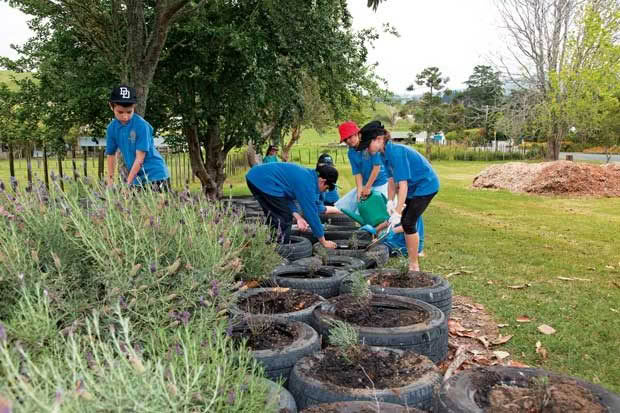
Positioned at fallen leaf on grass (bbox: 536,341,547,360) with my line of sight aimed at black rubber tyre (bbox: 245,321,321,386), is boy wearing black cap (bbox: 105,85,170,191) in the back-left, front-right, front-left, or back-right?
front-right

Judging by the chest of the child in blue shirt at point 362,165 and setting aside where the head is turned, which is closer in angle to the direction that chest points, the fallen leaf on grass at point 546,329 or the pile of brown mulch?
the fallen leaf on grass

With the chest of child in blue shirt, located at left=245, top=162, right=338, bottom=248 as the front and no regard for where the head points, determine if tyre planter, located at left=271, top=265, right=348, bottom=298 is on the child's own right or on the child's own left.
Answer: on the child's own right

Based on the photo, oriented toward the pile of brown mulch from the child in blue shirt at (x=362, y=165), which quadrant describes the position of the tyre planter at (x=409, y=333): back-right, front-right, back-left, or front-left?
back-right

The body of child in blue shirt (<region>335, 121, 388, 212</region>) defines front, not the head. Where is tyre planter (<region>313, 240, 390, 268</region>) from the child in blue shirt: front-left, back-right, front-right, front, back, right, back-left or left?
front-left

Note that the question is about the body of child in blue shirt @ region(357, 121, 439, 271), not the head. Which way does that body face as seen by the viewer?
to the viewer's left

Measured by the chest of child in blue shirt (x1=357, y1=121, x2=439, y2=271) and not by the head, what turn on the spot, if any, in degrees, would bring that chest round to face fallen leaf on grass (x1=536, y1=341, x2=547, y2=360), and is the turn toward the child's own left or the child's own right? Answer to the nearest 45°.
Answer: approximately 135° to the child's own left

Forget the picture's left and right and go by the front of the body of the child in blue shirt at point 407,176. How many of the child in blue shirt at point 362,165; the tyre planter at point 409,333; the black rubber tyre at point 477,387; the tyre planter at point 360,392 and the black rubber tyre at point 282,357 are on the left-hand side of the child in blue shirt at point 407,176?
4

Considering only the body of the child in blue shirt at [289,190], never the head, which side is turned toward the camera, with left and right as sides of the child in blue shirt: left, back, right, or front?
right

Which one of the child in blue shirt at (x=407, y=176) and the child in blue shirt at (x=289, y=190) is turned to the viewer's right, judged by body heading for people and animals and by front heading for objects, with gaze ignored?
the child in blue shirt at (x=289, y=190)

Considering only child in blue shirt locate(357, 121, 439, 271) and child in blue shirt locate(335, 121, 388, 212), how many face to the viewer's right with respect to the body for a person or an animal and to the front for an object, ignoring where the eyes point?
0

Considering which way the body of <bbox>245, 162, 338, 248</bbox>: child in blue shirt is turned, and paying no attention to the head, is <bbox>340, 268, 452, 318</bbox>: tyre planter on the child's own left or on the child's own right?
on the child's own right

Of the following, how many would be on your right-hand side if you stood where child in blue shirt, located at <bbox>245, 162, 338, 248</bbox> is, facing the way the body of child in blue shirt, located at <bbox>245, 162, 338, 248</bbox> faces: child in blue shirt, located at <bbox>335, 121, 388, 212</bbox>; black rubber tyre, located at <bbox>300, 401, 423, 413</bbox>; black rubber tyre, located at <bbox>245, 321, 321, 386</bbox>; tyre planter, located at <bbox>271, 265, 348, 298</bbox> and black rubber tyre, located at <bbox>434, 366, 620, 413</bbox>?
4

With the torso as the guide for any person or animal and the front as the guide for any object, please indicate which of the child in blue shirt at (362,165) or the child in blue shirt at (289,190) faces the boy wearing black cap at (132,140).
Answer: the child in blue shirt at (362,165)

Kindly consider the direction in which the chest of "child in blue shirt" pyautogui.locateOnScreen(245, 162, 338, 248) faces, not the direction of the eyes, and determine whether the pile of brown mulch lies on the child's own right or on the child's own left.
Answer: on the child's own left

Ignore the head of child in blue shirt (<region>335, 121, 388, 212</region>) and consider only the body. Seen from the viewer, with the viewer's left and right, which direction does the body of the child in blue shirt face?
facing the viewer and to the left of the viewer

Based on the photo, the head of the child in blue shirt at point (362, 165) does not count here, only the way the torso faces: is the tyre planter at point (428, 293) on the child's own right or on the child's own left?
on the child's own left

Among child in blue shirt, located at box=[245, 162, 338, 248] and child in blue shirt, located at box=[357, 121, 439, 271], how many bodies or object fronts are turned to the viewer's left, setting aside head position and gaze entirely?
1
